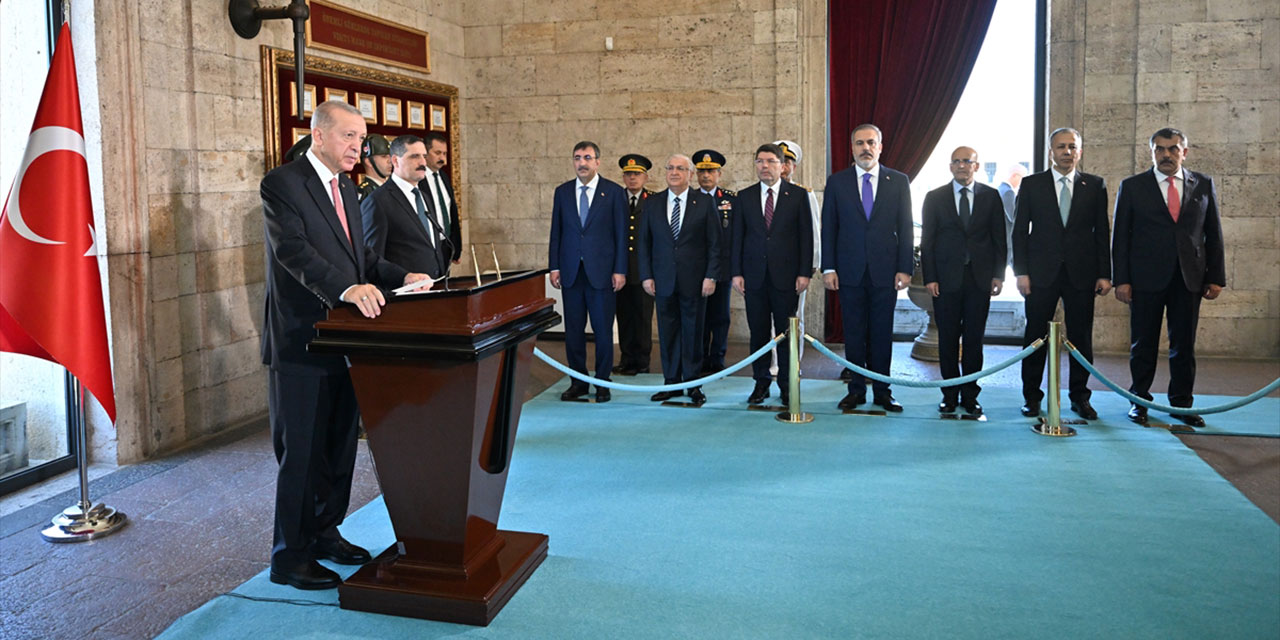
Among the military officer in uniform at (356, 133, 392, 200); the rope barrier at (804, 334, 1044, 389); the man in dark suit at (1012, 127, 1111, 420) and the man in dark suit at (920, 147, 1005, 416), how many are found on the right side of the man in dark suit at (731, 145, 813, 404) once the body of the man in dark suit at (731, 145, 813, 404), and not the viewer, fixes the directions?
1

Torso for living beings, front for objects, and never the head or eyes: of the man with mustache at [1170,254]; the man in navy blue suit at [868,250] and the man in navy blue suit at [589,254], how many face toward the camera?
3

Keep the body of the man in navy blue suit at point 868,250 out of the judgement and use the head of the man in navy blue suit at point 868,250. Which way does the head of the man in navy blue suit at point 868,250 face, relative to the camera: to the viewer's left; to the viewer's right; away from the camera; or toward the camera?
toward the camera

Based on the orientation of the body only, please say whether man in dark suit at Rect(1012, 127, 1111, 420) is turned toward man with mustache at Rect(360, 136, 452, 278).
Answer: no

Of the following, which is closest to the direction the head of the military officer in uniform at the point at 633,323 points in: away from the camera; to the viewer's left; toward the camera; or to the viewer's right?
toward the camera

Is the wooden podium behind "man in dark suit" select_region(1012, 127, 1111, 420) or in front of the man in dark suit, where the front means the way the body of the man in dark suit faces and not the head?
in front

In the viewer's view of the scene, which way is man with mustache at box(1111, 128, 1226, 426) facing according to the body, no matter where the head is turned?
toward the camera

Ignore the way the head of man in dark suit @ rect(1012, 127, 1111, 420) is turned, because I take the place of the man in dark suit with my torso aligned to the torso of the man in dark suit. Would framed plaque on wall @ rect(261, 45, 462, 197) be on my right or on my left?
on my right

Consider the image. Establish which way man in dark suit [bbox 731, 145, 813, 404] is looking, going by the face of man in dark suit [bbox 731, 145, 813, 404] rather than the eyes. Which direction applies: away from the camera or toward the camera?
toward the camera

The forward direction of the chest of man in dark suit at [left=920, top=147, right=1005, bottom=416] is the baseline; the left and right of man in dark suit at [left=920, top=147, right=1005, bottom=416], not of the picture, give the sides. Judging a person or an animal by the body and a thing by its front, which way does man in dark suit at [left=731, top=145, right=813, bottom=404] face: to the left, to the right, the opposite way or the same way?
the same way

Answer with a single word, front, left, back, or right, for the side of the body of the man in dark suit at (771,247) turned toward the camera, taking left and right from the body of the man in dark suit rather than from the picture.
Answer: front

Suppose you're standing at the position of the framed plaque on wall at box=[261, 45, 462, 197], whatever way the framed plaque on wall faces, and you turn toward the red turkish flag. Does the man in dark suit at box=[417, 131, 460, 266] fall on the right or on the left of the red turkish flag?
left

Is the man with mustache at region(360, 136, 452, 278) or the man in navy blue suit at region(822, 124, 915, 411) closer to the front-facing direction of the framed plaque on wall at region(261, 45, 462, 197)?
the man in navy blue suit

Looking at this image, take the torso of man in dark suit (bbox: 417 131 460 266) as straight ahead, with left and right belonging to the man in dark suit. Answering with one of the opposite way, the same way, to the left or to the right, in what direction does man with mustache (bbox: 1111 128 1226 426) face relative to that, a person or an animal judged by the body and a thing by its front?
to the right

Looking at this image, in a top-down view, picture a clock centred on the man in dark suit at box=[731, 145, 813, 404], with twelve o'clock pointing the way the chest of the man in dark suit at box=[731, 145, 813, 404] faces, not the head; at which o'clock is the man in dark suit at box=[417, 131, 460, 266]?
the man in dark suit at box=[417, 131, 460, 266] is roughly at 3 o'clock from the man in dark suit at box=[731, 145, 813, 404].

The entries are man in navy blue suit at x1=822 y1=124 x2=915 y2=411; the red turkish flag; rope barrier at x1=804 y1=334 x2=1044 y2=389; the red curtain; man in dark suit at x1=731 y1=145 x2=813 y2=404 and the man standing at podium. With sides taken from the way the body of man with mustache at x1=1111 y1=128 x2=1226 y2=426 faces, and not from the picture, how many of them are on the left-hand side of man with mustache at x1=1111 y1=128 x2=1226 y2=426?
0

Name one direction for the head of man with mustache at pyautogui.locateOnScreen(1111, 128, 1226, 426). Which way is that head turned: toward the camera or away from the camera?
toward the camera
